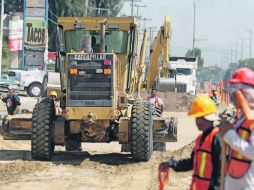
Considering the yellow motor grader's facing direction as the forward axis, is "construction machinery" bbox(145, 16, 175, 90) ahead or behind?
ahead

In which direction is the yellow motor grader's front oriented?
away from the camera

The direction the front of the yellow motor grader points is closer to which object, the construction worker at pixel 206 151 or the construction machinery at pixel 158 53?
the construction machinery

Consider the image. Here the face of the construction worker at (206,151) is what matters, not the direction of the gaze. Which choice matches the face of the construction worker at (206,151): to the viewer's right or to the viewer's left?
to the viewer's left

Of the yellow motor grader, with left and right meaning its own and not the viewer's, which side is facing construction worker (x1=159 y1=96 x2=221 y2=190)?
back

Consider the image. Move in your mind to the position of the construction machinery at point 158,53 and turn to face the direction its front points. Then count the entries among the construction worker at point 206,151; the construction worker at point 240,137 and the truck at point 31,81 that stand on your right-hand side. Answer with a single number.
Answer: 2

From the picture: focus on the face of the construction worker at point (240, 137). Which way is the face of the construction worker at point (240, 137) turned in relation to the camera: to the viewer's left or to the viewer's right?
to the viewer's left
